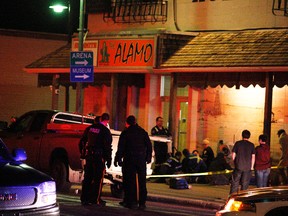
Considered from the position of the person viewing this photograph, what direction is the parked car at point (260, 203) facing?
facing to the left of the viewer

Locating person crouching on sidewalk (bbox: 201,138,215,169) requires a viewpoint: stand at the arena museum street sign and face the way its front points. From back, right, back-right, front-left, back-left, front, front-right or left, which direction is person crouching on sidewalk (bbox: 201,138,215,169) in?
left

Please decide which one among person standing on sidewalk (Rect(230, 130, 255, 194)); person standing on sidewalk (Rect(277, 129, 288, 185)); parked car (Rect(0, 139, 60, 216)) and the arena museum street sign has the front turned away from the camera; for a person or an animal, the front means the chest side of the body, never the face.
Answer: person standing on sidewalk (Rect(230, 130, 255, 194))

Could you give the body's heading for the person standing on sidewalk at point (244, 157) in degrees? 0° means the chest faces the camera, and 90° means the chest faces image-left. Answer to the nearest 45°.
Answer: approximately 180°

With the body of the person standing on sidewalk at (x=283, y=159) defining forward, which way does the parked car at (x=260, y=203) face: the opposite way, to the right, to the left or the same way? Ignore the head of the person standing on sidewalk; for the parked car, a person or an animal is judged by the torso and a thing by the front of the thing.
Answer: the same way

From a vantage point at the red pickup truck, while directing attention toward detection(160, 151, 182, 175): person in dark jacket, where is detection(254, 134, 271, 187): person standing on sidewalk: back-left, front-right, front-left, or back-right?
front-right

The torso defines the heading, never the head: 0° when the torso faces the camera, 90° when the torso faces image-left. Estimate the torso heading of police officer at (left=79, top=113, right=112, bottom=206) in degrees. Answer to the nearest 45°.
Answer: approximately 225°

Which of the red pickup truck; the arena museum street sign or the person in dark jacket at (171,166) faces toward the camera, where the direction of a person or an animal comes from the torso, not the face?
the arena museum street sign

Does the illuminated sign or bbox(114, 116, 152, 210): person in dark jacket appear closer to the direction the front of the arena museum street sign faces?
the person in dark jacket

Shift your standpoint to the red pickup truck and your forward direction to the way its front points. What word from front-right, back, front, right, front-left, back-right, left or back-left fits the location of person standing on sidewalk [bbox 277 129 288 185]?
back-right

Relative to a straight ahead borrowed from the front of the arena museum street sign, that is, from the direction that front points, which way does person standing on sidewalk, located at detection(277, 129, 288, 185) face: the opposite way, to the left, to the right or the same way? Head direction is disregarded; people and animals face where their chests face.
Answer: to the right

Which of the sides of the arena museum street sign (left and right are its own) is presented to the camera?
front

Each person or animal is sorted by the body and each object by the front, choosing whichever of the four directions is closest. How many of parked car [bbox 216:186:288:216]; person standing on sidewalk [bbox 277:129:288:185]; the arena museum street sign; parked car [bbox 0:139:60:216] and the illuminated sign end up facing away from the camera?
0

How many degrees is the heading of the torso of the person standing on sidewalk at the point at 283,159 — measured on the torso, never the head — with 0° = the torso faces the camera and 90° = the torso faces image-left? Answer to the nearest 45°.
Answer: approximately 90°

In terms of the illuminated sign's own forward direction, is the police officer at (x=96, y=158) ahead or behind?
ahead

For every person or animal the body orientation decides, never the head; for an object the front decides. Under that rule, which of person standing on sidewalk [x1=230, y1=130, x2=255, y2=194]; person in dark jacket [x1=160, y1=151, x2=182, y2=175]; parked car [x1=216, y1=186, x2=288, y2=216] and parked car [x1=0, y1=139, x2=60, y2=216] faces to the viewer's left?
parked car [x1=216, y1=186, x2=288, y2=216]
